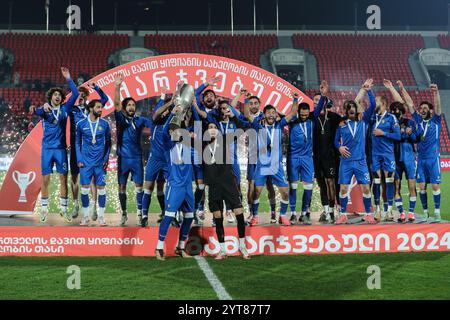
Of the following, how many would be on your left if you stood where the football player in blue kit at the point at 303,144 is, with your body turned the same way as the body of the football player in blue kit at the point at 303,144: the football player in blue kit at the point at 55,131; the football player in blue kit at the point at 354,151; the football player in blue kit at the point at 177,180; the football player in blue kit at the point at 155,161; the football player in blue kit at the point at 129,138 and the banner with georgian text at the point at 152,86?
1

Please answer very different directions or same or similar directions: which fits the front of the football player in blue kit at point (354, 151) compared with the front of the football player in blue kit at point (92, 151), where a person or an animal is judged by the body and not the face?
same or similar directions

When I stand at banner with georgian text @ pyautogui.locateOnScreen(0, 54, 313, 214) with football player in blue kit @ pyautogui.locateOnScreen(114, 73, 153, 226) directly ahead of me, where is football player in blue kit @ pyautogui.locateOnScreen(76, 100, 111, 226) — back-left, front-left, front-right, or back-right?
front-right

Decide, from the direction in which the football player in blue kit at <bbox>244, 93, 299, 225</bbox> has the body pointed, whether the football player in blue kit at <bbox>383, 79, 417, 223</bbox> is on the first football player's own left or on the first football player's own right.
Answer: on the first football player's own left

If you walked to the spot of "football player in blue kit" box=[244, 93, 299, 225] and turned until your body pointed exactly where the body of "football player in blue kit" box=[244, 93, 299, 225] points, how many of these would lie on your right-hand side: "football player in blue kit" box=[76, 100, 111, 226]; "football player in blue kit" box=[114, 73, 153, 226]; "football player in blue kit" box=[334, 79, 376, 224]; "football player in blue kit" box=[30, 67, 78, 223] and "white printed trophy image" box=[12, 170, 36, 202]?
4

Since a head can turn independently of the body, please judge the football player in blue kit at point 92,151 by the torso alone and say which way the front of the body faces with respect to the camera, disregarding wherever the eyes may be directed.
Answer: toward the camera

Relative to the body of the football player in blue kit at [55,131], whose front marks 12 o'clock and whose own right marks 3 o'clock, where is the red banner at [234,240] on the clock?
The red banner is roughly at 10 o'clock from the football player in blue kit.

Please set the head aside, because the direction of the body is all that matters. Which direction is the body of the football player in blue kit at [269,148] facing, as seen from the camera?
toward the camera

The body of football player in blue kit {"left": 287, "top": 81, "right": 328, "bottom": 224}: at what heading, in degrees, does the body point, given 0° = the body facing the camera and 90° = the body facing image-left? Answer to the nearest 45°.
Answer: approximately 0°

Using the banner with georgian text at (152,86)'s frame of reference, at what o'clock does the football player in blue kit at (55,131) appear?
The football player in blue kit is roughly at 2 o'clock from the banner with georgian text.

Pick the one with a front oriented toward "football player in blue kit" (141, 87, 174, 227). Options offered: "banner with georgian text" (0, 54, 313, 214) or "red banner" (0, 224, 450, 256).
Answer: the banner with georgian text

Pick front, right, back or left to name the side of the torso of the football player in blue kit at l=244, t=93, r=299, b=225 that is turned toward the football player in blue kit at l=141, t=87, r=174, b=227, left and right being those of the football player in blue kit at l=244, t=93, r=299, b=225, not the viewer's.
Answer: right

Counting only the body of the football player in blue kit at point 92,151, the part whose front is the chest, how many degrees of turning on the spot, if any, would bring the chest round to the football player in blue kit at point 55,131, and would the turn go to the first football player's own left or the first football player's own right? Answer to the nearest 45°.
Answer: approximately 135° to the first football player's own right

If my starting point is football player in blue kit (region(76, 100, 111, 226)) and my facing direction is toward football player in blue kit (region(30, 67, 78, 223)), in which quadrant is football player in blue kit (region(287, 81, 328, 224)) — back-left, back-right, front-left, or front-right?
back-right

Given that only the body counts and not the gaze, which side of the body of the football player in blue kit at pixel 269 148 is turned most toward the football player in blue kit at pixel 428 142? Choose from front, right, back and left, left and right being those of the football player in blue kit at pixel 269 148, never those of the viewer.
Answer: left
